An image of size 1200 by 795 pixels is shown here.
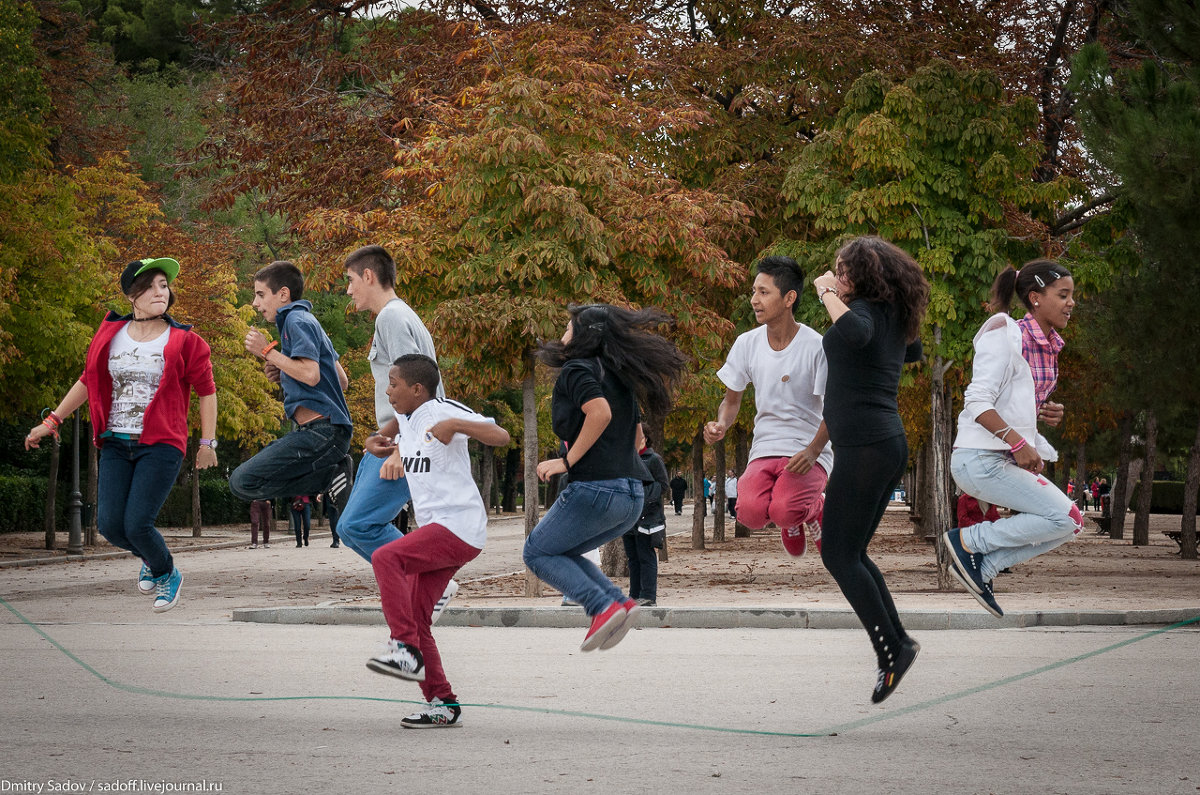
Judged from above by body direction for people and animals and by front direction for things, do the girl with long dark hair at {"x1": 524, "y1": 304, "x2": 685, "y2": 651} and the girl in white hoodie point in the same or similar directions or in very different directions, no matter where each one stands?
very different directions

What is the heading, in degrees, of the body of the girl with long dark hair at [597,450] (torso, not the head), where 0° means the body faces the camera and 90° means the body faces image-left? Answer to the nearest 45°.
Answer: approximately 90°

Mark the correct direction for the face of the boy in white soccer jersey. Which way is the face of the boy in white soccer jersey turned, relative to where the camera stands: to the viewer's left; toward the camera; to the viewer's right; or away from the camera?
to the viewer's left

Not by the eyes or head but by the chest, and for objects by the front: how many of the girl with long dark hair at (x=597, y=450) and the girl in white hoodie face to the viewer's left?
1
